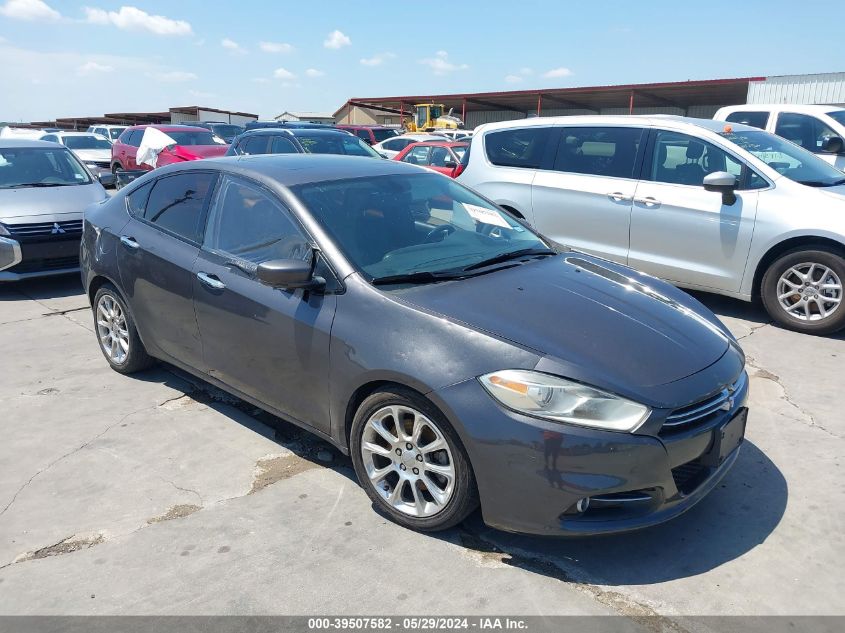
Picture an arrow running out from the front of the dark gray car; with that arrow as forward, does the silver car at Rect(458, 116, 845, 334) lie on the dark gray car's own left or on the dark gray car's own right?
on the dark gray car's own left

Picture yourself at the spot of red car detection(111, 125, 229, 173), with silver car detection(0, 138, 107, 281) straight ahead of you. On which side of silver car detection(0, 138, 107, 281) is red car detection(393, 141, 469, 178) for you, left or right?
left

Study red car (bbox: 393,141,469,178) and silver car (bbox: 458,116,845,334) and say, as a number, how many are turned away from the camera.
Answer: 0

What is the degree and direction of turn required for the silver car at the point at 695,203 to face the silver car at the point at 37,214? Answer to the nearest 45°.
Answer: approximately 135° to its right
